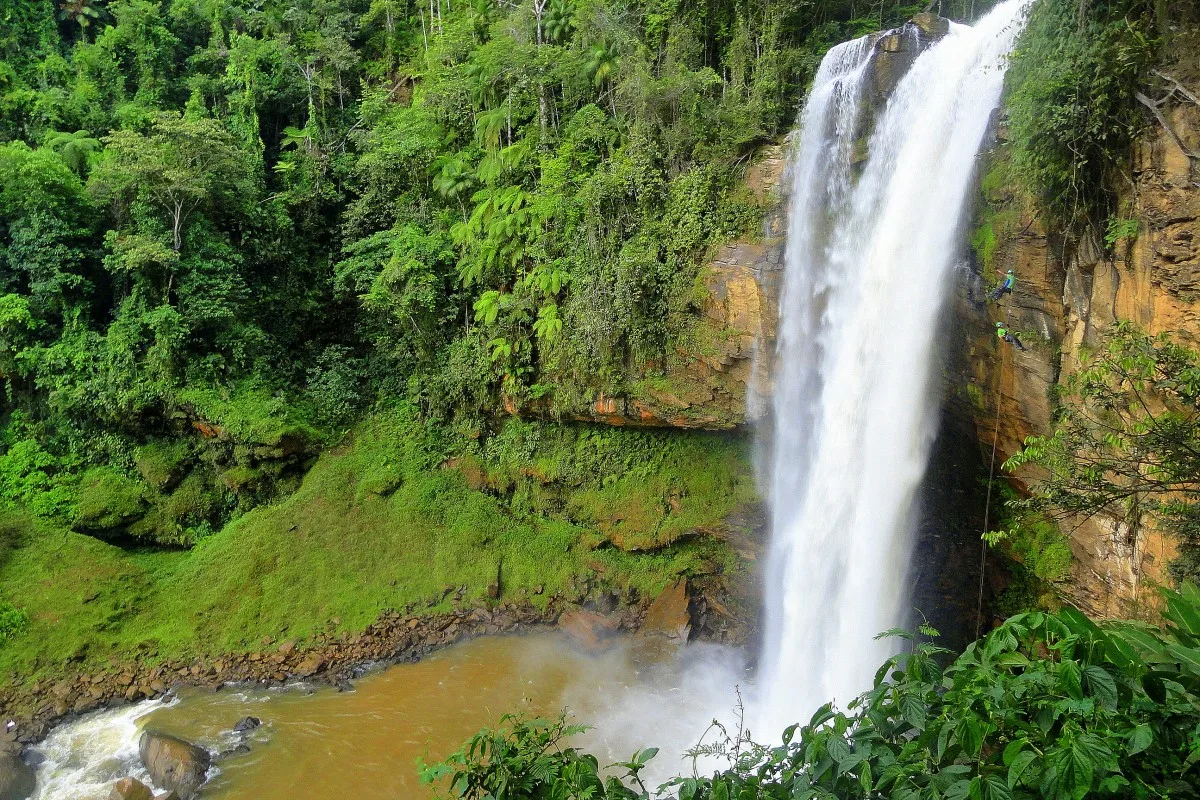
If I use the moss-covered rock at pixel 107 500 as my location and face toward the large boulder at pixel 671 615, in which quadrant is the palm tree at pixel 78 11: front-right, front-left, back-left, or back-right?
back-left

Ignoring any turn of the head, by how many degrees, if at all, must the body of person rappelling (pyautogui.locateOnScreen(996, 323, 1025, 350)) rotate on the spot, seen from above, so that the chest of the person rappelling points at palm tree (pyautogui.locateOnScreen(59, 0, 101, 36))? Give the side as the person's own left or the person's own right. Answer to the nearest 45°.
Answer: approximately 135° to the person's own left

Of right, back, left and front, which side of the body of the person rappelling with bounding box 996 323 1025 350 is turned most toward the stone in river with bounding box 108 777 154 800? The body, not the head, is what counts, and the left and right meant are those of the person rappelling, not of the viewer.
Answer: back

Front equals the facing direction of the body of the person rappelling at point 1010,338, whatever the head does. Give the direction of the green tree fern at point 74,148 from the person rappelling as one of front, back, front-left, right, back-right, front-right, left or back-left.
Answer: back-left

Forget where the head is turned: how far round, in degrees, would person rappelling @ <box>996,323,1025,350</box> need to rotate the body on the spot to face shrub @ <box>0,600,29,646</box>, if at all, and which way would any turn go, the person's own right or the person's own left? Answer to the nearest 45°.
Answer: approximately 135° to the person's own left

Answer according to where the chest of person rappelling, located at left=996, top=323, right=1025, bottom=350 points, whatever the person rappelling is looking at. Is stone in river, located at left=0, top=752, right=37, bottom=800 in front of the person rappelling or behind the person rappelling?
behind

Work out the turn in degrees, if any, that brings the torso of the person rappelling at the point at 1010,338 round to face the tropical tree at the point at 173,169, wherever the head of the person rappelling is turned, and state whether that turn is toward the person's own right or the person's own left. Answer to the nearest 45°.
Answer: approximately 135° to the person's own left

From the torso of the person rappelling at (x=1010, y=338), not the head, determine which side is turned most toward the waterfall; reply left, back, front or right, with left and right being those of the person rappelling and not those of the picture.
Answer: back

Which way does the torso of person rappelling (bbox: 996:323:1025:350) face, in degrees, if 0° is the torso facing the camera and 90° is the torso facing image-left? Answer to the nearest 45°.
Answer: approximately 225°
